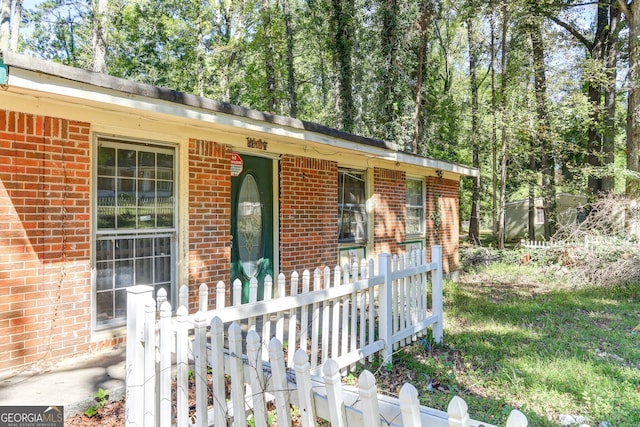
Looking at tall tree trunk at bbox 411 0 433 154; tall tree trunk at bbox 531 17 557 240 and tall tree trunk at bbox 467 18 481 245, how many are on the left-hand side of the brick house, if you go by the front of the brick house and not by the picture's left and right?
3

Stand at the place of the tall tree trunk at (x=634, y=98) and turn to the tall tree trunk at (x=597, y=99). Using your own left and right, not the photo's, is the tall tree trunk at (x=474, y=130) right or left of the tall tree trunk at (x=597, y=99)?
left

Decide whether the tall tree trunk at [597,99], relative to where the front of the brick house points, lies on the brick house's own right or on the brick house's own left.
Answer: on the brick house's own left

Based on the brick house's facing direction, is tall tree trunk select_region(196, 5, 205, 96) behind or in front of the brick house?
behind

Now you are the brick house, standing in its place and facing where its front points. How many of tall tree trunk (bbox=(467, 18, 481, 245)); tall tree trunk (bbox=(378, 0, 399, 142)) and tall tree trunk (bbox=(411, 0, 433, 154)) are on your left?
3

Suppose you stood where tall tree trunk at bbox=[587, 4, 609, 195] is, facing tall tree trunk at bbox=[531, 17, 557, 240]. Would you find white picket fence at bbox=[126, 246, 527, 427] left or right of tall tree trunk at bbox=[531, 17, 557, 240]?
left

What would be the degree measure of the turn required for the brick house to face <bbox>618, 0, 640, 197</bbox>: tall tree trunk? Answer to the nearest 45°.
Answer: approximately 45° to its left
